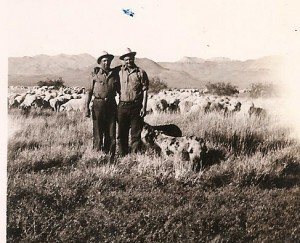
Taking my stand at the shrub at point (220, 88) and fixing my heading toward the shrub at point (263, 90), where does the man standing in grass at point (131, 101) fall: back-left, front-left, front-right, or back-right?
back-right

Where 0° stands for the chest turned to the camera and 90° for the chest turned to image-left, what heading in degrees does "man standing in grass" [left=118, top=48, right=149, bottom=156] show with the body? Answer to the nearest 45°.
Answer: approximately 0°

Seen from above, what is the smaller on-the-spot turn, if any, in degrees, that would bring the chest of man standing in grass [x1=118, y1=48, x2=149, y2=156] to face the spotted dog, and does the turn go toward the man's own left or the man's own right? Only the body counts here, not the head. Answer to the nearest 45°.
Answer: approximately 45° to the man's own left

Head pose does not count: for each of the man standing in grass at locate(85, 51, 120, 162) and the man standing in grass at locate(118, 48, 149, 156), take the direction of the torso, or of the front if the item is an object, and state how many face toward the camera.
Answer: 2

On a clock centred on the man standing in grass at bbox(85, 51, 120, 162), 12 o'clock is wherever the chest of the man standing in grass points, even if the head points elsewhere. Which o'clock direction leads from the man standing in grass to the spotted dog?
The spotted dog is roughly at 10 o'clock from the man standing in grass.
